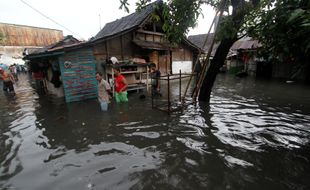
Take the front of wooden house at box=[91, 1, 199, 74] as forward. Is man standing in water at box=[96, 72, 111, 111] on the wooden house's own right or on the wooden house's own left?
on the wooden house's own right

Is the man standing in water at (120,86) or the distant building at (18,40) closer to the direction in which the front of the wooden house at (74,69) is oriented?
the man standing in water

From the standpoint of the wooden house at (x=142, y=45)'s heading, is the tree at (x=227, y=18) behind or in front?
in front

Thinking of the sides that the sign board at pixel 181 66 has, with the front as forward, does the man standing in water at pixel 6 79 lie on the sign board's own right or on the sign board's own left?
on the sign board's own right

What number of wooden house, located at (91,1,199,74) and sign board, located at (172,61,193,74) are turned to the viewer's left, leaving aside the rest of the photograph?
0

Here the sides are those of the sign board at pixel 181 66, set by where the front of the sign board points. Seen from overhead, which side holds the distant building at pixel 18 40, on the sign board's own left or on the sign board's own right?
on the sign board's own right

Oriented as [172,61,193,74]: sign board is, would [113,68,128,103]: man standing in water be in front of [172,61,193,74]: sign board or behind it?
in front

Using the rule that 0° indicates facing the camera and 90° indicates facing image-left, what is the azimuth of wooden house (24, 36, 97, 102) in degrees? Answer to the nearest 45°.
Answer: approximately 45°

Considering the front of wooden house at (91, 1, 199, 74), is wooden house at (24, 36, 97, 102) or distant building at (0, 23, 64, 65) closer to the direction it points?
the wooden house

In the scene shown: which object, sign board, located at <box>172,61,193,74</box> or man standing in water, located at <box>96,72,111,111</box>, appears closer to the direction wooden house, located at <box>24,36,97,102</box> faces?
the man standing in water

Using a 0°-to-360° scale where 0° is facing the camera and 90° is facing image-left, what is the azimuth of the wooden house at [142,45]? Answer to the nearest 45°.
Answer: approximately 315°

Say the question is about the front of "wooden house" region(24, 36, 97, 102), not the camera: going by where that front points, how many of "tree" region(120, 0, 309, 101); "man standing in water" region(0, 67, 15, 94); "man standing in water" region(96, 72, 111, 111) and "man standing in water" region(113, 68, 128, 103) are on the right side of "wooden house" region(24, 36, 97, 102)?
1
